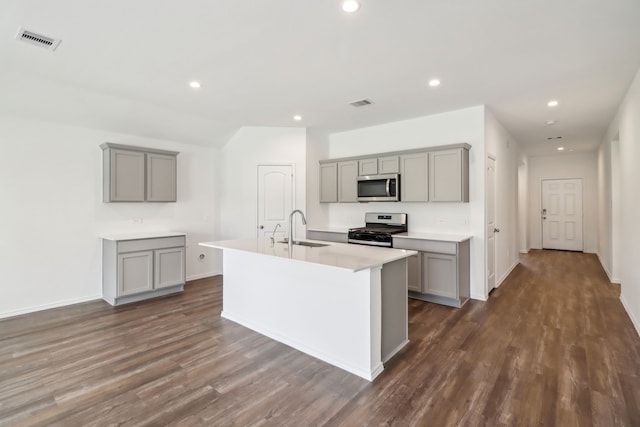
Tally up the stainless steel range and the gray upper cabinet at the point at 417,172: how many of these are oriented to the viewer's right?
0

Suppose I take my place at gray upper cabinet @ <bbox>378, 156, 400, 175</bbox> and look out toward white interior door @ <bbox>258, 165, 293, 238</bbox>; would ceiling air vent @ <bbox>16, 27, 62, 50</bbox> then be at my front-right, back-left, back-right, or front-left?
front-left

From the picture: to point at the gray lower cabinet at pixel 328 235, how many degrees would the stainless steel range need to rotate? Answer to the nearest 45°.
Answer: approximately 45° to its right

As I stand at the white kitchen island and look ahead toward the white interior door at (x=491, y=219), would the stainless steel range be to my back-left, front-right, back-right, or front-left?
front-left

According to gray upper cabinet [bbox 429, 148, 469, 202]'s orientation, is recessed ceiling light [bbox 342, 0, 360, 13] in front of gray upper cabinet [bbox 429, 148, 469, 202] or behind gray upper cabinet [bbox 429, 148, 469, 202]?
in front

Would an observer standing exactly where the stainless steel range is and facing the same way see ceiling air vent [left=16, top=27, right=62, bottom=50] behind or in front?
in front

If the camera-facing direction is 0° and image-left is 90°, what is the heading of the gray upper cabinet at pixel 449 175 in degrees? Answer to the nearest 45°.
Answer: approximately 45°

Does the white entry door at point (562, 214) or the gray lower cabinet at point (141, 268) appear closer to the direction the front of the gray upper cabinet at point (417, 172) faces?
the gray lower cabinet

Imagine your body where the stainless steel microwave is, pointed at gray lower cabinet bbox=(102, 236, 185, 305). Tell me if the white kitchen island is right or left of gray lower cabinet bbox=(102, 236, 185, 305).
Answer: left

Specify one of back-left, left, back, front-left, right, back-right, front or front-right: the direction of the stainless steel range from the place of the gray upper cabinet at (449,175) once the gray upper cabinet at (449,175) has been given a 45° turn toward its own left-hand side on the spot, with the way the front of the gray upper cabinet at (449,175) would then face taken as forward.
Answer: right

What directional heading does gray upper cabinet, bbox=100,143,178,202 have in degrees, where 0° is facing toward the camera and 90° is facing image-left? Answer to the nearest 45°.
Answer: approximately 315°

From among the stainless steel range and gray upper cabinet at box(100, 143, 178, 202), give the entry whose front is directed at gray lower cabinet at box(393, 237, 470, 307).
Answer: the gray upper cabinet

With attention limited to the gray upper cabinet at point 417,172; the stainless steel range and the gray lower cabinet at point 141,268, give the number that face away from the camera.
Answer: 0

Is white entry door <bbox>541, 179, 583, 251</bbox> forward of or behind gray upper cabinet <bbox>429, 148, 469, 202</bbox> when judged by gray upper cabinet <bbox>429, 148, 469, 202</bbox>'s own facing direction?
behind

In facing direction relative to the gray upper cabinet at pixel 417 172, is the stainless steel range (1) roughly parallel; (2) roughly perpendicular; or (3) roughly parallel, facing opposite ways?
roughly parallel

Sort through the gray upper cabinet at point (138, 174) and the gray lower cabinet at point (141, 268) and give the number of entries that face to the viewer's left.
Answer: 0

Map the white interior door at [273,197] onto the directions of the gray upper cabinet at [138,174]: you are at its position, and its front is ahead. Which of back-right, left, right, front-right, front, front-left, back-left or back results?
front-left
